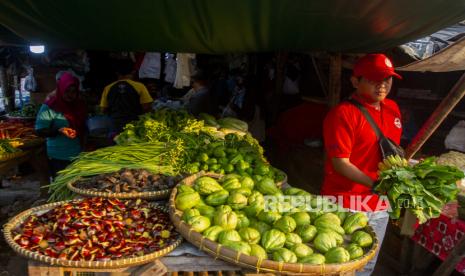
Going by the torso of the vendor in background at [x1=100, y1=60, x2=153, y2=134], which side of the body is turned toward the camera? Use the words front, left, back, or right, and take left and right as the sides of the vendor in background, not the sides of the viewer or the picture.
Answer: back

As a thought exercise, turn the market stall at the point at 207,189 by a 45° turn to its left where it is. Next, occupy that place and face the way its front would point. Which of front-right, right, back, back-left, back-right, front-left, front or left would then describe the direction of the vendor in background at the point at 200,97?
back-left

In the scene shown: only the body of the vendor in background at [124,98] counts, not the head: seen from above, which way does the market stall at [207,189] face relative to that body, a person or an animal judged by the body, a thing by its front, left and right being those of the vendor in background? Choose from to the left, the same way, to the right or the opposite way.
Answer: the opposite way

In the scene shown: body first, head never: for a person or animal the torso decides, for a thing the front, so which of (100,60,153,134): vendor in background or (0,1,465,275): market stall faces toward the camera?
the market stall

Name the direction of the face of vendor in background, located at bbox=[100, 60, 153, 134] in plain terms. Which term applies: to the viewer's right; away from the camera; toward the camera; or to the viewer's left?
away from the camera

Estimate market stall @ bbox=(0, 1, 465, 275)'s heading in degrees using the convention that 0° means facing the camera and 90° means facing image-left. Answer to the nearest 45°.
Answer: approximately 0°

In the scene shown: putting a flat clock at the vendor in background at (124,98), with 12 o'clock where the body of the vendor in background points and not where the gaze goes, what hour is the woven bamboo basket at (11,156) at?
The woven bamboo basket is roughly at 9 o'clock from the vendor in background.

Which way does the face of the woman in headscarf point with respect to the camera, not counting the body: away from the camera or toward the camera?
toward the camera

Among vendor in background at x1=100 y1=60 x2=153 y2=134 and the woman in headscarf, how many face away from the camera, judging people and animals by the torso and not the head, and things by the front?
1

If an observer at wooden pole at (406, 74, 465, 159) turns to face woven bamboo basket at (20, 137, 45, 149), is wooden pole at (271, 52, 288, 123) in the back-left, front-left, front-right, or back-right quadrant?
front-right

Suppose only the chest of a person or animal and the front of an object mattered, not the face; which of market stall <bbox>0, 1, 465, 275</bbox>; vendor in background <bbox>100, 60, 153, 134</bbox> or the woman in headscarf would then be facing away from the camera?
the vendor in background

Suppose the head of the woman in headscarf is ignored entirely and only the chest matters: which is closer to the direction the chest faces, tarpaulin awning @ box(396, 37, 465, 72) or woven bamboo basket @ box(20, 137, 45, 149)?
the tarpaulin awning

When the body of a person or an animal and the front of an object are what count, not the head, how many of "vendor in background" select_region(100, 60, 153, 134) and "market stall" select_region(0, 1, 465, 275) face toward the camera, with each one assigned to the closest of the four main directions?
1

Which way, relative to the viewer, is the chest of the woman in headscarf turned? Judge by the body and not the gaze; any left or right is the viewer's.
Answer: facing the viewer and to the right of the viewer
